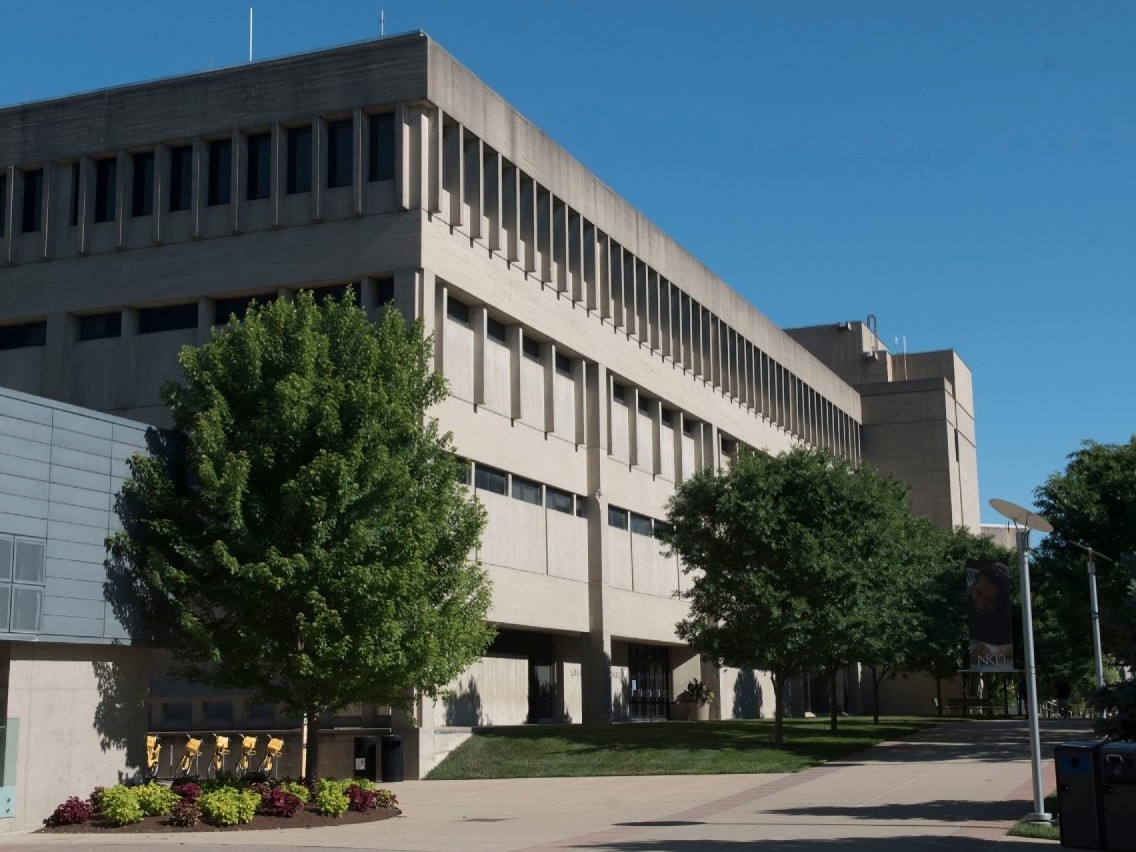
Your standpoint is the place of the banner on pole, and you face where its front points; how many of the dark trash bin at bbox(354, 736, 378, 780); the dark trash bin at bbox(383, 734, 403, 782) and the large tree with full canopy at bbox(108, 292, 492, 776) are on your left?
0

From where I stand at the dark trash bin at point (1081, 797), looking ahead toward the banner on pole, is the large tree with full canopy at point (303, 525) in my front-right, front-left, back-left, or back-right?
front-left

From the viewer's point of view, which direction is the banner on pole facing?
toward the camera

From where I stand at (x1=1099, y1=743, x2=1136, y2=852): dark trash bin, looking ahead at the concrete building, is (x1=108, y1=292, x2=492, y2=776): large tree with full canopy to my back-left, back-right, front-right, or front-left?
front-left

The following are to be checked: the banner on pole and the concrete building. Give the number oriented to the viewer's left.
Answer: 0

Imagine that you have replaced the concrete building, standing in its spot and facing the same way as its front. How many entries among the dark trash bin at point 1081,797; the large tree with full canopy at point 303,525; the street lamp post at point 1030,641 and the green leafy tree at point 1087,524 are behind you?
0

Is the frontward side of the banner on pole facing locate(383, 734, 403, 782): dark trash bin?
no
